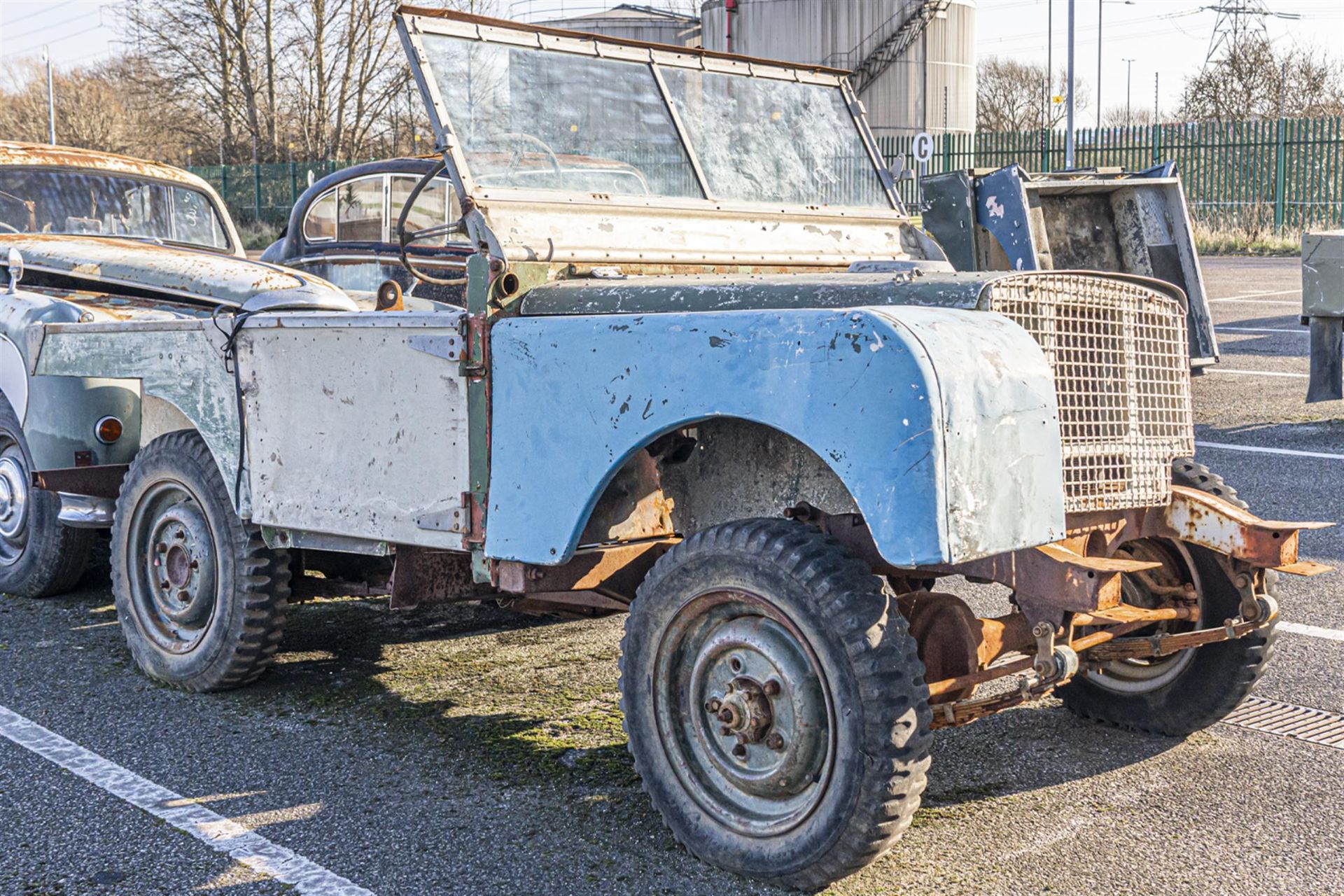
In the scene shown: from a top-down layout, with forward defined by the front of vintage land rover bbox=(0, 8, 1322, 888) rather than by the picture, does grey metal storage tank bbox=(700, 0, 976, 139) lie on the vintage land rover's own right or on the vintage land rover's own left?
on the vintage land rover's own left

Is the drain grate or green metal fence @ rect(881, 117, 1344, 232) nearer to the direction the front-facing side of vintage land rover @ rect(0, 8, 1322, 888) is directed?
the drain grate

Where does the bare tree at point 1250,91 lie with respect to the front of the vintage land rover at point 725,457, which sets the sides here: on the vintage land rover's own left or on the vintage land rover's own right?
on the vintage land rover's own left

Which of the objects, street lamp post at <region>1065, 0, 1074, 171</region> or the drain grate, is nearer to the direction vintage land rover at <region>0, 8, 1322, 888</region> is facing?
the drain grate

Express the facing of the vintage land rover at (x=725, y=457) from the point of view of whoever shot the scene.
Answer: facing the viewer and to the right of the viewer

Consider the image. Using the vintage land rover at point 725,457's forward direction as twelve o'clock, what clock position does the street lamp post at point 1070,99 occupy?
The street lamp post is roughly at 8 o'clock from the vintage land rover.

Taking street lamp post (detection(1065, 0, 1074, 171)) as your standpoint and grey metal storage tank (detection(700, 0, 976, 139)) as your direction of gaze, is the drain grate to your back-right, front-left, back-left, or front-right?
back-left

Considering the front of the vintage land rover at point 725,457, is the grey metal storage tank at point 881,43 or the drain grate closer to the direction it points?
the drain grate
